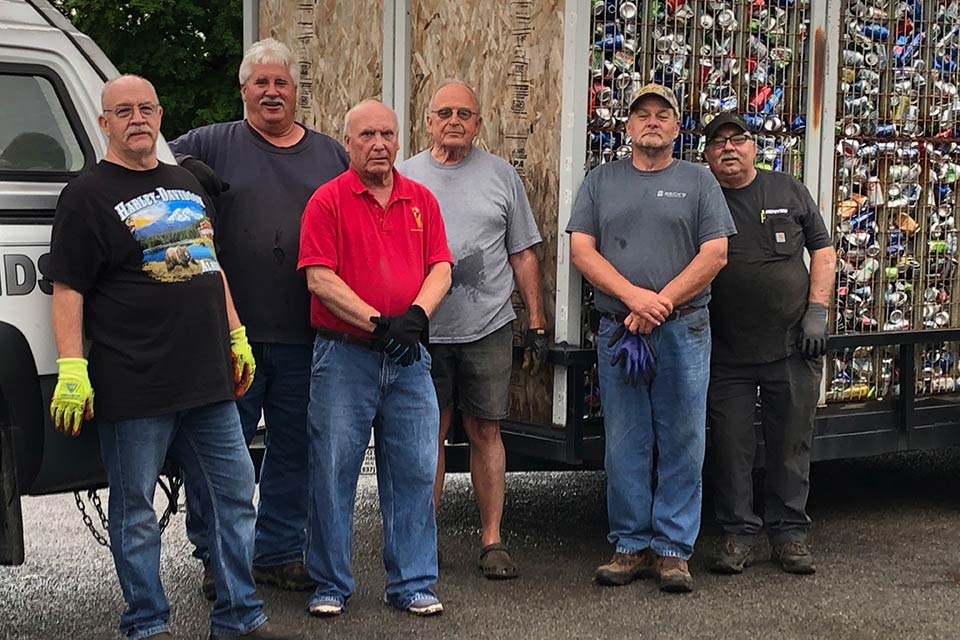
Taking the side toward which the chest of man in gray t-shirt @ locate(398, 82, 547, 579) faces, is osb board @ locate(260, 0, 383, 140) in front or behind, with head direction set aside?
behind

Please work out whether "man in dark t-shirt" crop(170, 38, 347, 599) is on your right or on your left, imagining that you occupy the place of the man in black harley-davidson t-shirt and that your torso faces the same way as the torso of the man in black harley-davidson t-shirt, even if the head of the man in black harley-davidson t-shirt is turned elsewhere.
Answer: on your left

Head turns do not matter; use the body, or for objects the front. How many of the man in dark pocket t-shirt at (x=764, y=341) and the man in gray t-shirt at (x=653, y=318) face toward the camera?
2
